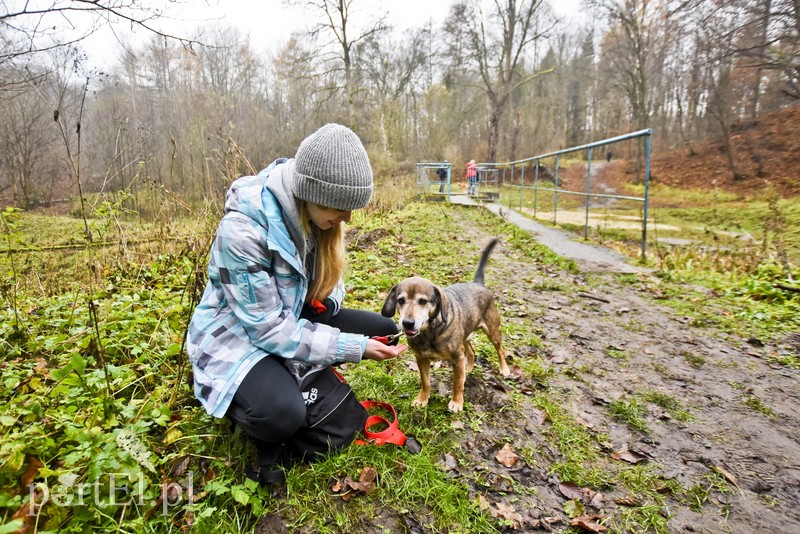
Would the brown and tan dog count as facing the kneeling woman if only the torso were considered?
yes

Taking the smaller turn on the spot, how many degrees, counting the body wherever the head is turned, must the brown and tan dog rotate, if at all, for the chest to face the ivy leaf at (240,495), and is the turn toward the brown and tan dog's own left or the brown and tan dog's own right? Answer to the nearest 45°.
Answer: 0° — it already faces it

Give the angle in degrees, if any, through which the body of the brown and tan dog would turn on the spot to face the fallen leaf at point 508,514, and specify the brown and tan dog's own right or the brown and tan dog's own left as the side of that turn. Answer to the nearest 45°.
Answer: approximately 90° to the brown and tan dog's own left

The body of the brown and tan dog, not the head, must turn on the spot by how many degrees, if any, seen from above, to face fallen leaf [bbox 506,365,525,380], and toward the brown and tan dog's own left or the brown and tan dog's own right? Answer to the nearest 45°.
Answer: approximately 180°

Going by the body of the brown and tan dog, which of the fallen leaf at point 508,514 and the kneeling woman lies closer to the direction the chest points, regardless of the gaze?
the kneeling woman

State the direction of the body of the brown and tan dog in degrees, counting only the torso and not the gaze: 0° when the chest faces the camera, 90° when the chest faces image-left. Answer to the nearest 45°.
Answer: approximately 45°

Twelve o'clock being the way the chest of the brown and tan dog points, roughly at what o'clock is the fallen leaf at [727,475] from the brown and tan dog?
The fallen leaf is roughly at 8 o'clock from the brown and tan dog.

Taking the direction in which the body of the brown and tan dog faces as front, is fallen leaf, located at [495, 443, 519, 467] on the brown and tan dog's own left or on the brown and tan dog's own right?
on the brown and tan dog's own left
